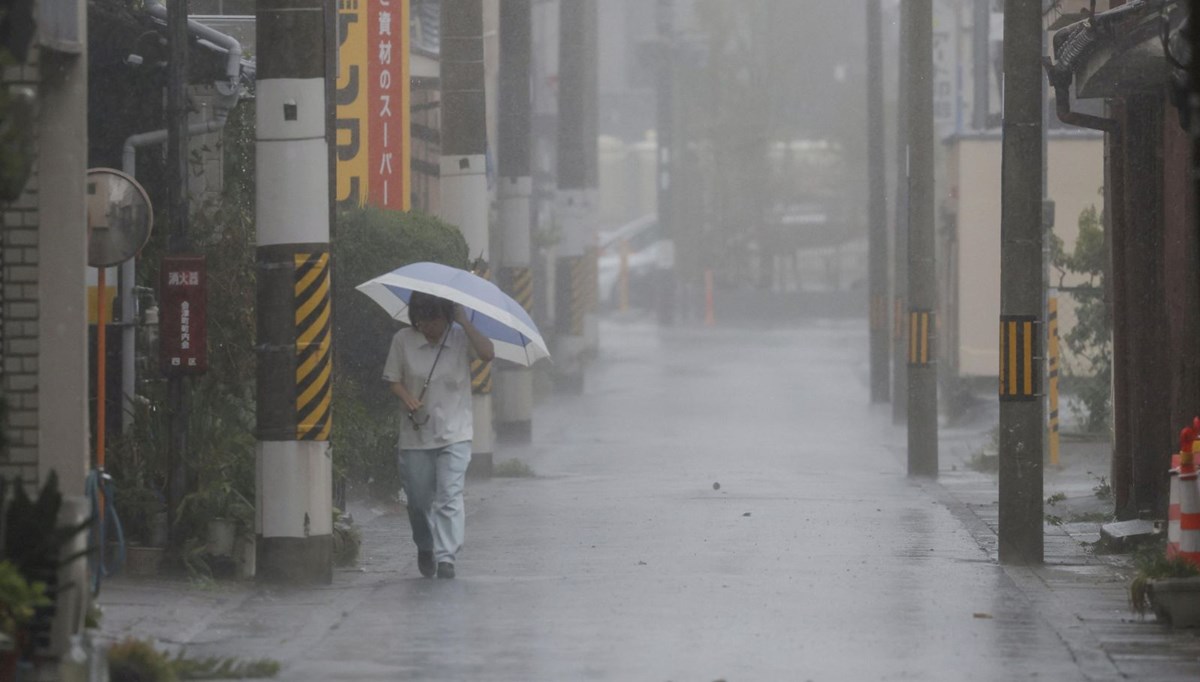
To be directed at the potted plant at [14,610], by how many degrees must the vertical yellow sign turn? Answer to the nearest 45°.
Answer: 0° — it already faces it

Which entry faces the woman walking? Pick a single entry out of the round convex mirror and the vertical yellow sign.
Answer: the vertical yellow sign

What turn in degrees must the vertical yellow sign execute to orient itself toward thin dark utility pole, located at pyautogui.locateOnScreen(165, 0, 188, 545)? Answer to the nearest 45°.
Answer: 0° — it already faces it

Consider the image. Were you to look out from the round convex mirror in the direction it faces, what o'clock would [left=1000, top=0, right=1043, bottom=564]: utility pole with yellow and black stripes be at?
The utility pole with yellow and black stripes is roughly at 9 o'clock from the round convex mirror.

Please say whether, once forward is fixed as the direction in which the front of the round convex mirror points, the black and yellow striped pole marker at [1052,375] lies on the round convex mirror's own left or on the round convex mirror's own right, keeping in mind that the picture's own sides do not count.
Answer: on the round convex mirror's own left

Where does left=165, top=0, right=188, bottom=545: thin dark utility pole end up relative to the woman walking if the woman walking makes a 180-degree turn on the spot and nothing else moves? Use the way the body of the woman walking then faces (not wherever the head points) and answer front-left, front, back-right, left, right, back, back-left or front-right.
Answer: left

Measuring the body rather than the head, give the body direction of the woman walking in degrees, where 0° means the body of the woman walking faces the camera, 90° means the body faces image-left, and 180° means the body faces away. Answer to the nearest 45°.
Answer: approximately 0°

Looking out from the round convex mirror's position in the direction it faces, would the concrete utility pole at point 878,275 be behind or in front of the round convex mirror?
behind
